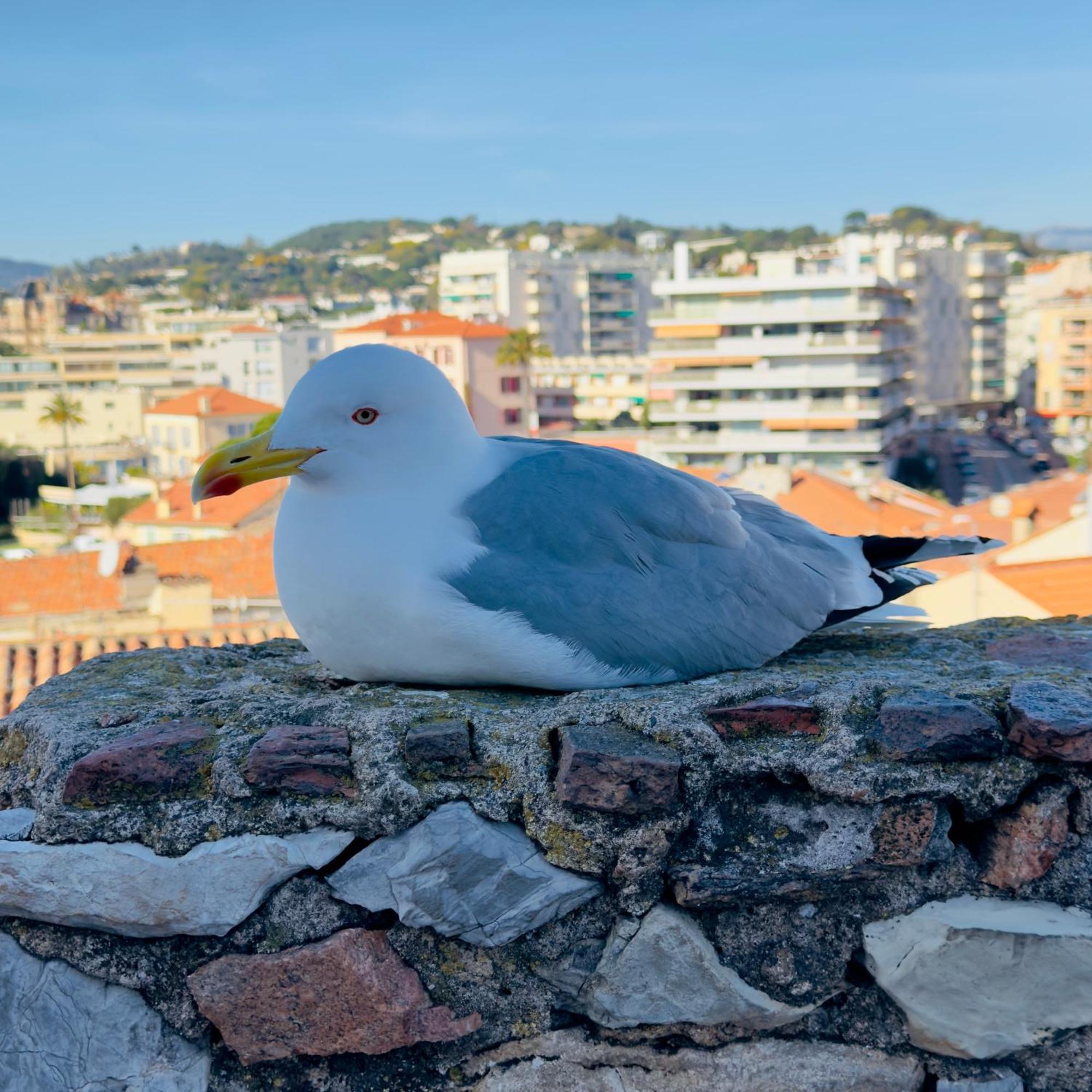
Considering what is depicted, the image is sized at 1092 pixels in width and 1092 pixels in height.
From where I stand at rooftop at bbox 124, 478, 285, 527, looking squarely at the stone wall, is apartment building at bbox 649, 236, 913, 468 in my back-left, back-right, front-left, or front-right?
back-left

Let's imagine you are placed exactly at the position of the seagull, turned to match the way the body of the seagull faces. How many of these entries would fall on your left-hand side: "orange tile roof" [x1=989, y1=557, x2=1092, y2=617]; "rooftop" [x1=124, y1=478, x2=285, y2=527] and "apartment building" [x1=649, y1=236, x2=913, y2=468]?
0

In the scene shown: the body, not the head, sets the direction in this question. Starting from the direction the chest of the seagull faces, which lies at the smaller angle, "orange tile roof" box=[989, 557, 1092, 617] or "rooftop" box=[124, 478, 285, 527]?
the rooftop

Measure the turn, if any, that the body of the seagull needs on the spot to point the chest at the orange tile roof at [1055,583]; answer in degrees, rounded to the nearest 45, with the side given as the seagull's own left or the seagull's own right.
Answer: approximately 135° to the seagull's own right

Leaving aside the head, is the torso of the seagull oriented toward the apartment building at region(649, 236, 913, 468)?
no

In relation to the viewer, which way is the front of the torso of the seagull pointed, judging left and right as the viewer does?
facing to the left of the viewer

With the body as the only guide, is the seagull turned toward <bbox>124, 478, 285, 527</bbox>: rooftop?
no

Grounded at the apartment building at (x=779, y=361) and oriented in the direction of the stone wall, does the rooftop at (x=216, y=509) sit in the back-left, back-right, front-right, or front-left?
front-right
